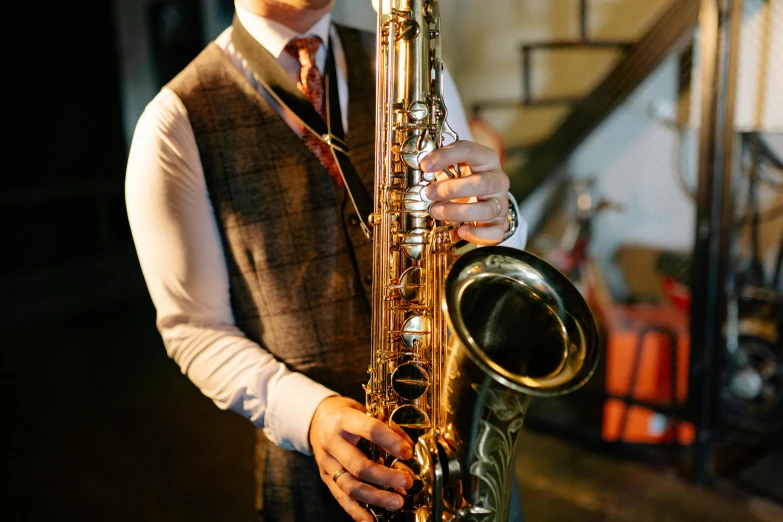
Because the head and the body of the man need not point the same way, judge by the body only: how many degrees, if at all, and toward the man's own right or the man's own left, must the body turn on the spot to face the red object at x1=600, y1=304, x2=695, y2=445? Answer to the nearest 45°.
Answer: approximately 90° to the man's own left

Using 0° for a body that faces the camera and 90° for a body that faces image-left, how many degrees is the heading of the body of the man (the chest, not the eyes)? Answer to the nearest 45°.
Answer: approximately 315°
